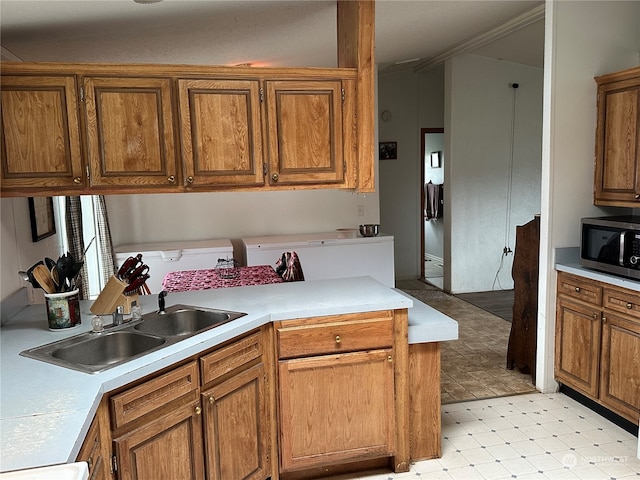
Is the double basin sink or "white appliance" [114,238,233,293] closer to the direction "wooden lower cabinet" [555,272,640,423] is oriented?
the double basin sink

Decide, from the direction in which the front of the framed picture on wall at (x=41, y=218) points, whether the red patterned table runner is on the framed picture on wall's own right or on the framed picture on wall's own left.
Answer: on the framed picture on wall's own left

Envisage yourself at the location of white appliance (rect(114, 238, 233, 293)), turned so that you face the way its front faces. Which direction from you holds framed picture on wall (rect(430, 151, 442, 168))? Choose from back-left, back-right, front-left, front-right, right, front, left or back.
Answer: back-left

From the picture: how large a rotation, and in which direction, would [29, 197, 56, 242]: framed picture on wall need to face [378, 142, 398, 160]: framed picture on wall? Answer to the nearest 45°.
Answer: approximately 90° to its left

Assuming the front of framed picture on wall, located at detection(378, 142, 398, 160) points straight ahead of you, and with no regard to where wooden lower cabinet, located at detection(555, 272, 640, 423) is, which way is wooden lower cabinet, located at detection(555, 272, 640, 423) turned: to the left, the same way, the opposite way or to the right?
to the right

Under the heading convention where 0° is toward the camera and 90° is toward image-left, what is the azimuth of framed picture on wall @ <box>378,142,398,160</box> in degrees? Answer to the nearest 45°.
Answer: approximately 0°

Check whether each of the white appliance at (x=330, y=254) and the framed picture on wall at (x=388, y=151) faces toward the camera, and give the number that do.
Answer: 2

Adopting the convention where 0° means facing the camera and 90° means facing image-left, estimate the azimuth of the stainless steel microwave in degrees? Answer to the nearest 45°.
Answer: approximately 45°

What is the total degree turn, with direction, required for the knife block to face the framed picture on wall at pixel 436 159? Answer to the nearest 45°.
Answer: approximately 90° to its left

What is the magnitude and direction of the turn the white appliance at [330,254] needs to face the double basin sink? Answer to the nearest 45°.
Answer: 0° — it already faces it
